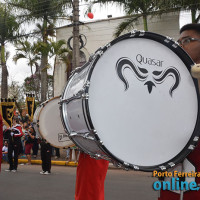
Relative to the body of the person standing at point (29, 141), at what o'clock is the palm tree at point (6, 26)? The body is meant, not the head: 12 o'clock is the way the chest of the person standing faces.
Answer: The palm tree is roughly at 4 o'clock from the person standing.

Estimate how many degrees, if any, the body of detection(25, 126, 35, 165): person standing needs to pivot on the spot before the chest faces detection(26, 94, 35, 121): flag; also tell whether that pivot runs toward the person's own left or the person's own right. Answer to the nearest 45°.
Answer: approximately 135° to the person's own right

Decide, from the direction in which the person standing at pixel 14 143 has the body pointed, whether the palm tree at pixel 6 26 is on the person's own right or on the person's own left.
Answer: on the person's own right

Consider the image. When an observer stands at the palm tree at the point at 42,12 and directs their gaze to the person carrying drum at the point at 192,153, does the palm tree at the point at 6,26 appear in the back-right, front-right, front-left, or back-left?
back-right

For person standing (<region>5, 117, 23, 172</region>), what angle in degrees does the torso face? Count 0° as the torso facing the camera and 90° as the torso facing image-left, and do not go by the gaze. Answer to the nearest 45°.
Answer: approximately 45°

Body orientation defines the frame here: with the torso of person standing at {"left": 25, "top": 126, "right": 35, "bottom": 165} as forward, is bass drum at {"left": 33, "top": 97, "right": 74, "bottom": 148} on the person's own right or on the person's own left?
on the person's own left
